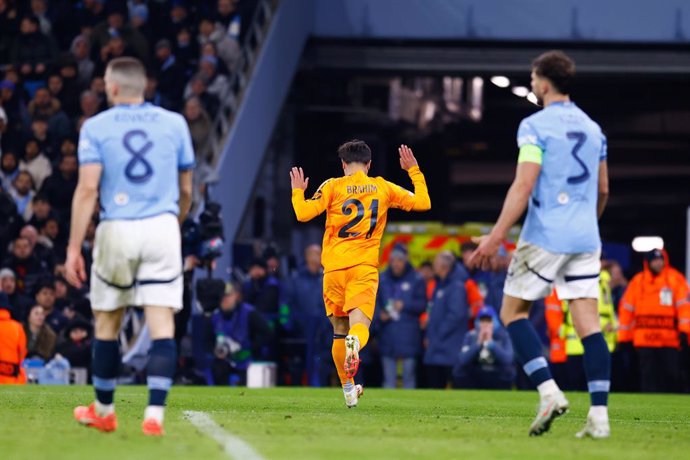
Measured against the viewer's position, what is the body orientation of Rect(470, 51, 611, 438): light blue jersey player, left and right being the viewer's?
facing away from the viewer and to the left of the viewer

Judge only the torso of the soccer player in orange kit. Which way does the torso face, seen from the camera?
away from the camera

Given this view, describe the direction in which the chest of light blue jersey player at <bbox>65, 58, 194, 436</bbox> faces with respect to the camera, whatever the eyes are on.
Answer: away from the camera

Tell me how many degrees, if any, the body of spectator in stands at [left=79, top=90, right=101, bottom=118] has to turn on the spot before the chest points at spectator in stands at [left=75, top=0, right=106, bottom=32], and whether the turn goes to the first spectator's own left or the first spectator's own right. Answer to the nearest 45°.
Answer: approximately 180°

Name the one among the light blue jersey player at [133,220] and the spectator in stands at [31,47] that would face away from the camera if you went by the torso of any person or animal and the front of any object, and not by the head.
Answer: the light blue jersey player
